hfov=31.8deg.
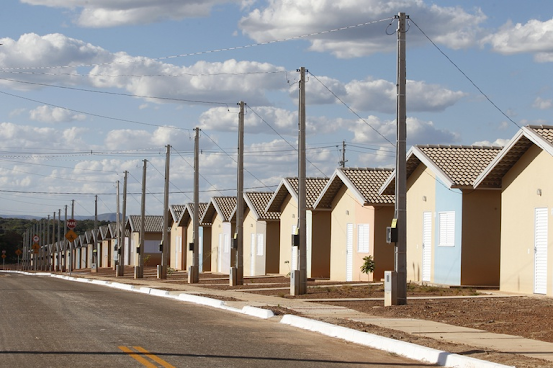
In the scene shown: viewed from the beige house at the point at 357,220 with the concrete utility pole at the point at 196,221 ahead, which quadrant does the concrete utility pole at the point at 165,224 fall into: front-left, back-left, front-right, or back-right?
front-right

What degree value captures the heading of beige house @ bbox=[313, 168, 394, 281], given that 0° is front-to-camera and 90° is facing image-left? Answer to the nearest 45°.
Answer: approximately 45°

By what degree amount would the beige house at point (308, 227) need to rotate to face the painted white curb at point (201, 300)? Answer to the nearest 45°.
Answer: approximately 45° to its left

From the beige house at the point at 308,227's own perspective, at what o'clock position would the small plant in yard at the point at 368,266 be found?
The small plant in yard is roughly at 10 o'clock from the beige house.

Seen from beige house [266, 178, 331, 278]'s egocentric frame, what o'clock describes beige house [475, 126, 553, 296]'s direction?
beige house [475, 126, 553, 296] is roughly at 10 o'clock from beige house [266, 178, 331, 278].

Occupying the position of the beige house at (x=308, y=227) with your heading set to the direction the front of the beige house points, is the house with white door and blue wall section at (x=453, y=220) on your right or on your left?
on your left

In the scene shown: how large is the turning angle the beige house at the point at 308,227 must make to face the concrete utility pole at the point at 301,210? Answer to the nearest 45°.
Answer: approximately 45° to its left

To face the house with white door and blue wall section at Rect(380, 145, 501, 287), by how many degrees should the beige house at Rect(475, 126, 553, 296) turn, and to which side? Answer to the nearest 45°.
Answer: approximately 90° to its right

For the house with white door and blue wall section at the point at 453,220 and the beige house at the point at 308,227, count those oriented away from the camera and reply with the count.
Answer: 0

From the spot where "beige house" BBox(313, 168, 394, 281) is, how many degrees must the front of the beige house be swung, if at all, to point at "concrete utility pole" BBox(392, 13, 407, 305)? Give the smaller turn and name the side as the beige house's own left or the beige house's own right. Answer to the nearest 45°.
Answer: approximately 45° to the beige house's own left

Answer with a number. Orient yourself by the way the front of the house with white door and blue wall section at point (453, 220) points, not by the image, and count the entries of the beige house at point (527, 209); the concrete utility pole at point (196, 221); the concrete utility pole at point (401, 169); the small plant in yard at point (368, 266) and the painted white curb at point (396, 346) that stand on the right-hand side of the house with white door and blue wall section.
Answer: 2

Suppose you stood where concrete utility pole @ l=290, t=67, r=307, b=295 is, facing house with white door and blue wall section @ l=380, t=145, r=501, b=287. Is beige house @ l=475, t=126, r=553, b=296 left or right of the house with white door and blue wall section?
right

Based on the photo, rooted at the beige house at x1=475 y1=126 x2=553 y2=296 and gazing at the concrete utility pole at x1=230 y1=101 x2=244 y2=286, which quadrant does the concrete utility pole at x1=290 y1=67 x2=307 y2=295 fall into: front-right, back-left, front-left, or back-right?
front-left

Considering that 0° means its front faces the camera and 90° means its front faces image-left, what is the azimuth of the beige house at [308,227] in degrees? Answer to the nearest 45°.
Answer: approximately 45°
